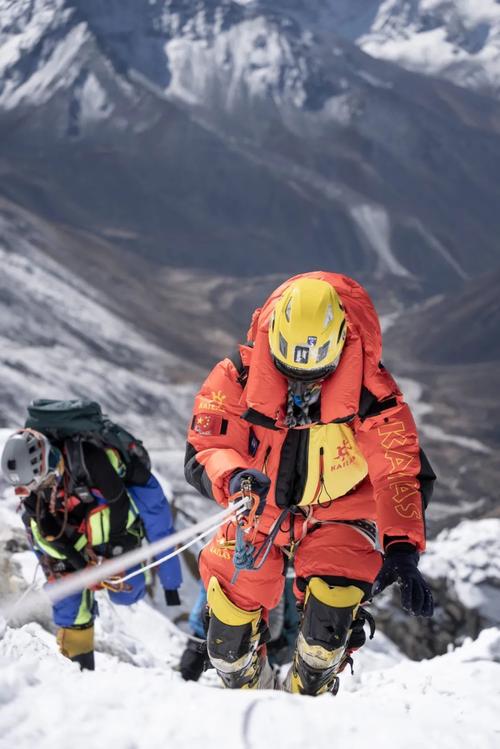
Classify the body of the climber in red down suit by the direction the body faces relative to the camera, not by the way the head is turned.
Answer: toward the camera
